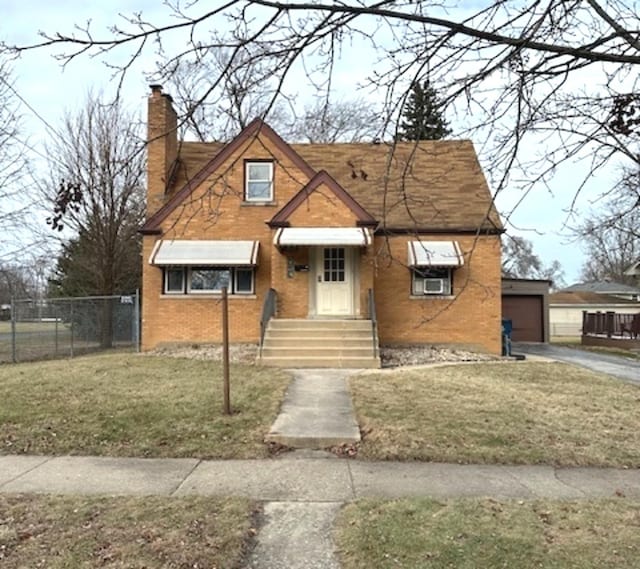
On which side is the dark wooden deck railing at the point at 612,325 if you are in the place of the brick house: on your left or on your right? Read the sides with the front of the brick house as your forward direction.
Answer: on your left

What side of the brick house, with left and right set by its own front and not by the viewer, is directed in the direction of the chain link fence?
right

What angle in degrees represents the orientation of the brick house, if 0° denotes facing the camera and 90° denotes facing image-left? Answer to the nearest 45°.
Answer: approximately 0°
